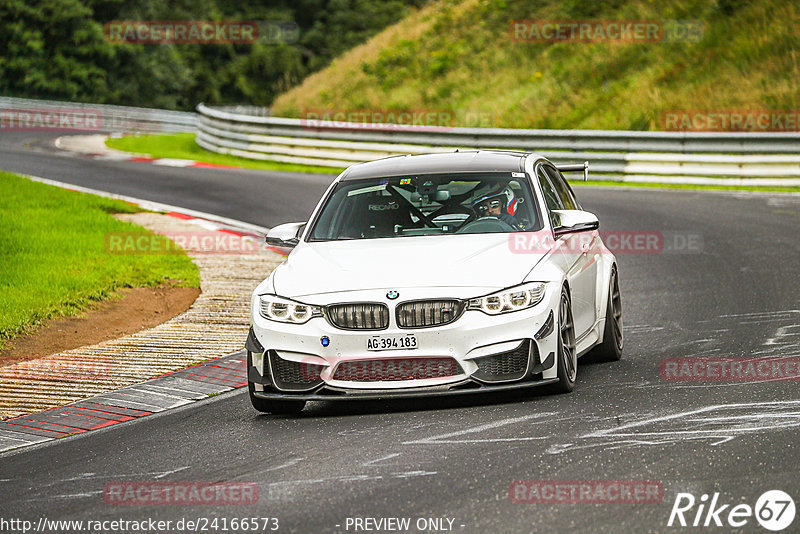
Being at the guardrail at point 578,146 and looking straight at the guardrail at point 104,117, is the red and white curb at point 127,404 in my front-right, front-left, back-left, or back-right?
back-left

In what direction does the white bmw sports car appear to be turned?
toward the camera

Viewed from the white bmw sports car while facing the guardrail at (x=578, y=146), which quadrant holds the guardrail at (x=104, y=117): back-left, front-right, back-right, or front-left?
front-left

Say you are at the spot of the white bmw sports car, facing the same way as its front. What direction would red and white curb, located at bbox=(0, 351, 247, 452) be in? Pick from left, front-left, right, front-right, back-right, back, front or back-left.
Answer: right

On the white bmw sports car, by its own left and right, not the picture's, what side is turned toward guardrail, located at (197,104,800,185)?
back

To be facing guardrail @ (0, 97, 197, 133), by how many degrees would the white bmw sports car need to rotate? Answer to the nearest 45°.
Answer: approximately 180°
